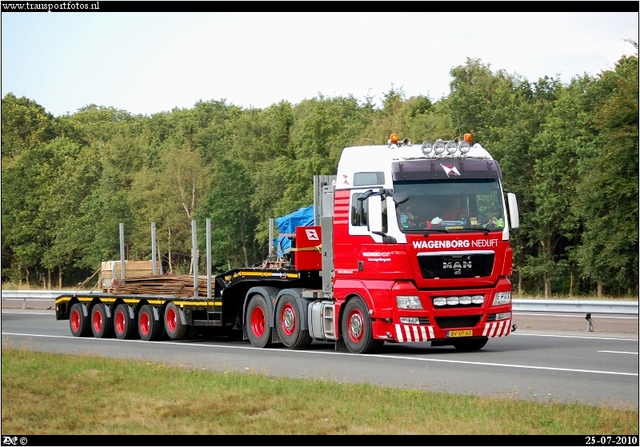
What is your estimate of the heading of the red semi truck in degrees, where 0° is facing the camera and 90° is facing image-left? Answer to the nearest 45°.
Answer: approximately 315°

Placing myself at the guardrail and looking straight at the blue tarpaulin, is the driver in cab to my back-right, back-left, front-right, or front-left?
front-left
